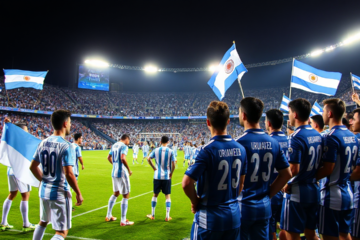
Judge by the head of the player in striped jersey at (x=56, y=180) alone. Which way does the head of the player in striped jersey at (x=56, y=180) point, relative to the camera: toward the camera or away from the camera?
away from the camera

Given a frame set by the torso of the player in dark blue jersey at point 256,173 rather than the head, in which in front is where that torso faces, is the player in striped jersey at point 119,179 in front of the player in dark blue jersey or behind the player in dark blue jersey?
in front

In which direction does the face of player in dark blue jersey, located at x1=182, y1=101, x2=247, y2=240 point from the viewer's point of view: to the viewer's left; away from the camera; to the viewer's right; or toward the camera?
away from the camera

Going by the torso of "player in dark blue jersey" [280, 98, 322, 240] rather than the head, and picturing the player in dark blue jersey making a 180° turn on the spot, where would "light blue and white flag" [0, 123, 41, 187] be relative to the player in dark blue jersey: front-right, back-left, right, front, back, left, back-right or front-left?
back-right

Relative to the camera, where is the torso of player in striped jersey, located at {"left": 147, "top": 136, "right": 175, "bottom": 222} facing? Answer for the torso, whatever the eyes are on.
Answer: away from the camera

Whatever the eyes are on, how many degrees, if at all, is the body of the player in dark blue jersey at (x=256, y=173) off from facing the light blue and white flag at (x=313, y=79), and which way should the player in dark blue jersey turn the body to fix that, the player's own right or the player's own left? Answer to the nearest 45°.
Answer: approximately 45° to the player's own right

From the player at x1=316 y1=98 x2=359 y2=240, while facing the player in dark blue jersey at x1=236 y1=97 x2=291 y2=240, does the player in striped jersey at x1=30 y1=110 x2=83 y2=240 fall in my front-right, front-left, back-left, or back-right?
front-right

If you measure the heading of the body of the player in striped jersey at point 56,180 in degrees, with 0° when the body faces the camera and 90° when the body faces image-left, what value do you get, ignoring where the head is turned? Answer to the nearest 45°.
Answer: approximately 225°

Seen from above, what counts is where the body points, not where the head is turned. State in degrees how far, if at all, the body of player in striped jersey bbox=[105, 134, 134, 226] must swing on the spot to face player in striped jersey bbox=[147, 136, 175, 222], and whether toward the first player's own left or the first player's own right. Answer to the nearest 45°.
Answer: approximately 45° to the first player's own right

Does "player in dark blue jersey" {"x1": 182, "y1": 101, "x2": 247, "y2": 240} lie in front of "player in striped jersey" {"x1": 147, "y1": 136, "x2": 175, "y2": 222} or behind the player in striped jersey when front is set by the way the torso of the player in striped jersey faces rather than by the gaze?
behind

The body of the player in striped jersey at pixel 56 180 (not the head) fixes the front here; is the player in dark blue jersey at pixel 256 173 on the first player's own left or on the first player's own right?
on the first player's own right

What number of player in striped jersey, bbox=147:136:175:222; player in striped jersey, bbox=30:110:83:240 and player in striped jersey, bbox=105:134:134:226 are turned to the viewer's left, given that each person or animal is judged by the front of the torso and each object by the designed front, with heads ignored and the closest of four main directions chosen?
0

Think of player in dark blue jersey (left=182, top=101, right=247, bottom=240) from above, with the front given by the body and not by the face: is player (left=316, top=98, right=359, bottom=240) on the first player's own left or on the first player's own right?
on the first player's own right

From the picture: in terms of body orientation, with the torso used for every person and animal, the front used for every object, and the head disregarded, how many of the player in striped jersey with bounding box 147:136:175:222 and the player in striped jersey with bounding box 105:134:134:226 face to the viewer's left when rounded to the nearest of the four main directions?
0

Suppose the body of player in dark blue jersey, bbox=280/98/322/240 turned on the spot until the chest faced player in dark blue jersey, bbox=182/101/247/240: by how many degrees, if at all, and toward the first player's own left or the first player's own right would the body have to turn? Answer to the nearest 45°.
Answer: approximately 90° to the first player's own left
